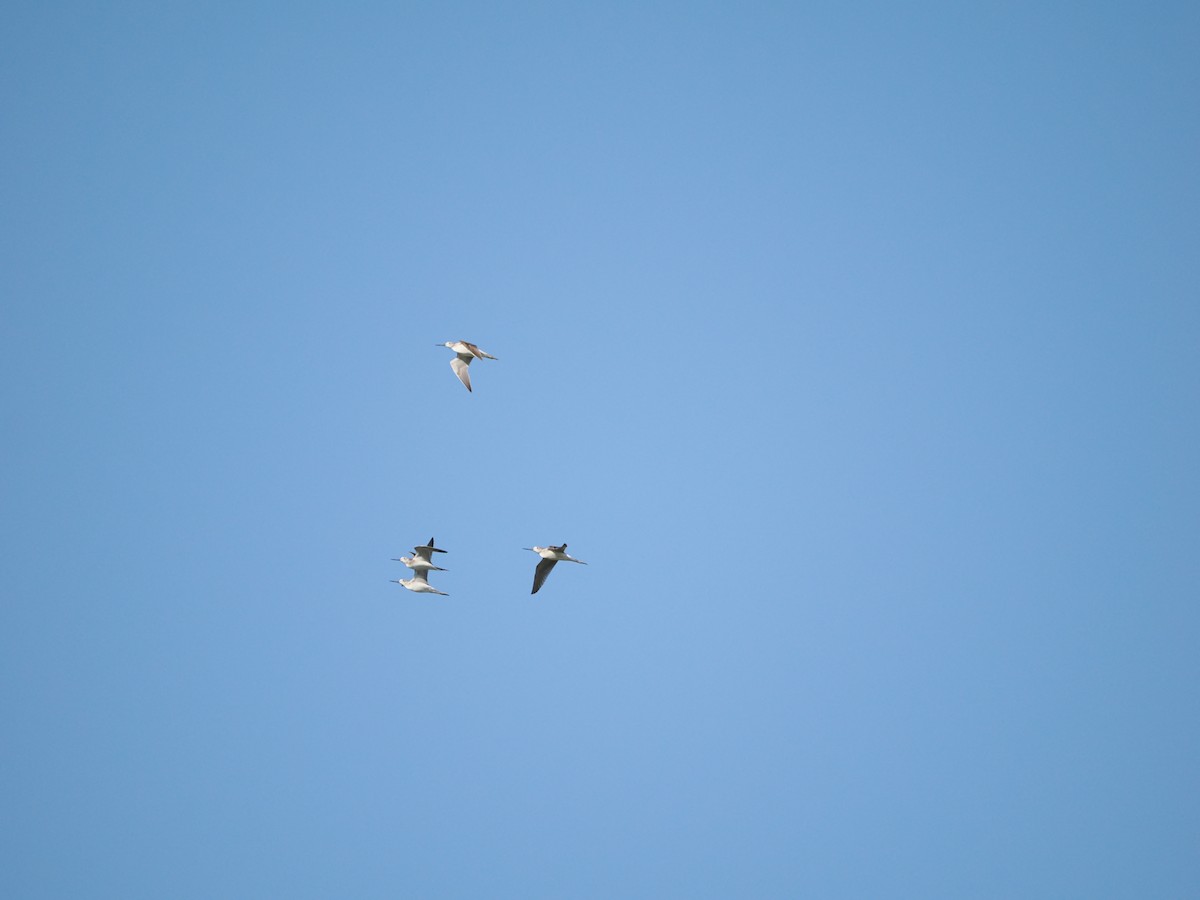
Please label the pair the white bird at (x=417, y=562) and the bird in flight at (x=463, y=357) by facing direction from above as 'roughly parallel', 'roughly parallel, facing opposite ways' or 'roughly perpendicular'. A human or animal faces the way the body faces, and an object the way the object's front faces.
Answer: roughly parallel

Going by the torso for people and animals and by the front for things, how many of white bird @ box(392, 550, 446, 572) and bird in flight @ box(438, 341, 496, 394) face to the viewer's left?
2

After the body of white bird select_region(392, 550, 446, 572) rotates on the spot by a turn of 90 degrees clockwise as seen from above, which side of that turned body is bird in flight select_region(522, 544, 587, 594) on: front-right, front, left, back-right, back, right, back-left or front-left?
back-right

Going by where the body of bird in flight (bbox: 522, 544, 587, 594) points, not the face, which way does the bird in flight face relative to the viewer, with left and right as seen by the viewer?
facing to the left of the viewer

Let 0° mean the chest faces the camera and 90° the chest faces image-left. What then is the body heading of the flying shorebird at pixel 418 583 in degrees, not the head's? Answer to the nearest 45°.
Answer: approximately 90°

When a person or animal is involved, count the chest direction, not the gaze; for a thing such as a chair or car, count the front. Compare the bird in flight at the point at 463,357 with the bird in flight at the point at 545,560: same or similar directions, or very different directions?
same or similar directions

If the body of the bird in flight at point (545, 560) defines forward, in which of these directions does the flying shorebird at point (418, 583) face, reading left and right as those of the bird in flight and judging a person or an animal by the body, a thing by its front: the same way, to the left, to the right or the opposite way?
the same way

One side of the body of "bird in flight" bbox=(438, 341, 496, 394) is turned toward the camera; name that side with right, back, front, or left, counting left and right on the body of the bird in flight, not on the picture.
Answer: left

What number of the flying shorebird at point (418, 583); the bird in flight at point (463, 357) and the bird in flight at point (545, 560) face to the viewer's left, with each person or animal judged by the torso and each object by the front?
3

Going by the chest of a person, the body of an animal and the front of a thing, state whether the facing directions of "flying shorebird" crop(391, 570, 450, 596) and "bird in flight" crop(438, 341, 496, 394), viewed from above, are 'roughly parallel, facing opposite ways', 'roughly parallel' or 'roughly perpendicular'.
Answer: roughly parallel

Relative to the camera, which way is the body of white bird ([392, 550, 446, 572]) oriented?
to the viewer's left
